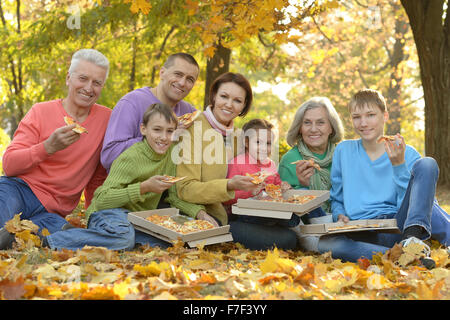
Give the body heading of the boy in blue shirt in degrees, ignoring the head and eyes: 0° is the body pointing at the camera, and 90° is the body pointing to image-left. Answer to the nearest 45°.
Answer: approximately 0°

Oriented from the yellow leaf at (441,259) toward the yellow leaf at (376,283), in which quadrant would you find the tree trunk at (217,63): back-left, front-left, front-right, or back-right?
back-right

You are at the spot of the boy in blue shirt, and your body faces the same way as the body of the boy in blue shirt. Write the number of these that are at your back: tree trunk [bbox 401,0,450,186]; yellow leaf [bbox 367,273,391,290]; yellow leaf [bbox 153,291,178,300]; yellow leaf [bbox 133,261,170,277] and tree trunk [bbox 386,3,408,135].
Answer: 2

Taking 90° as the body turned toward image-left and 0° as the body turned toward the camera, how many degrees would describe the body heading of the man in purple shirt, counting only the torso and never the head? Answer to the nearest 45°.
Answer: approximately 315°

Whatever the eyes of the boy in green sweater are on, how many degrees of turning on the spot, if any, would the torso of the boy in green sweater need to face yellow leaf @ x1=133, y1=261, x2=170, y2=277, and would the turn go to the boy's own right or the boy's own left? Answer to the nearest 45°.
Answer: approximately 45° to the boy's own right

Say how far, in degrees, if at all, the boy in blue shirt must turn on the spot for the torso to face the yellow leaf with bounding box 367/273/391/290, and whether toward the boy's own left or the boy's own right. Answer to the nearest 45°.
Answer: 0° — they already face it

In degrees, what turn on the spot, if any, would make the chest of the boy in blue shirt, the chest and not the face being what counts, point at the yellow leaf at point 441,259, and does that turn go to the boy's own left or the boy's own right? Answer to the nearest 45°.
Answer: approximately 45° to the boy's own left

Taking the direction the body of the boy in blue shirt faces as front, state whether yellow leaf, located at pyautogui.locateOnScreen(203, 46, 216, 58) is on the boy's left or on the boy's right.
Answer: on the boy's right

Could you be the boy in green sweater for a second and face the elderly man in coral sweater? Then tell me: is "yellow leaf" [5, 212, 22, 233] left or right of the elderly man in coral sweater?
left

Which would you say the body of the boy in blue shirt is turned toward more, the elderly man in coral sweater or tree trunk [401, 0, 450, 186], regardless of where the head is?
the elderly man in coral sweater

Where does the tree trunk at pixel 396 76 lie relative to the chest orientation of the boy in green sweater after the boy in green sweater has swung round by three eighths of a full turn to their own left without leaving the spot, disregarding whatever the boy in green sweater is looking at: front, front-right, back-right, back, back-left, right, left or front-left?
front-right
